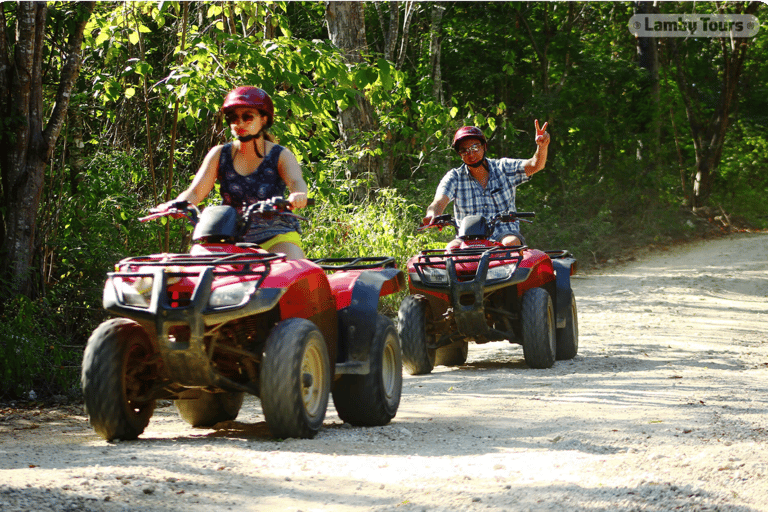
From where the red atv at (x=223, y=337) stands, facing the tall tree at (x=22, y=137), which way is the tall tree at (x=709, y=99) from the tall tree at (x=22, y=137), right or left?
right

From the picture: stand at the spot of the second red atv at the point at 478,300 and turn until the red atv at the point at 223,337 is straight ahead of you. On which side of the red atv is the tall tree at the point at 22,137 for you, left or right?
right

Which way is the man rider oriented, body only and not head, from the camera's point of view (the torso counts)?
toward the camera

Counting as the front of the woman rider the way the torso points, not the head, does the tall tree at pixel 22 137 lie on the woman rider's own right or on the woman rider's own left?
on the woman rider's own right

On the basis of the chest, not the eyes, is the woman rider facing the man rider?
no

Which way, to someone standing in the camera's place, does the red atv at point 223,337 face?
facing the viewer and to the left of the viewer

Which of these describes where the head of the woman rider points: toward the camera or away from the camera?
toward the camera

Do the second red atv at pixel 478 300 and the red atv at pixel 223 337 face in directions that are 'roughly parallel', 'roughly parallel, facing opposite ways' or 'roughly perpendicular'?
roughly parallel

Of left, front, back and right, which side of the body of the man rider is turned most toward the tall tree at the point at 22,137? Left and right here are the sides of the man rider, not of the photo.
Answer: right

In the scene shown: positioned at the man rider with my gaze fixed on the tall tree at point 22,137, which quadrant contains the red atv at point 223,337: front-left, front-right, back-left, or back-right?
front-left

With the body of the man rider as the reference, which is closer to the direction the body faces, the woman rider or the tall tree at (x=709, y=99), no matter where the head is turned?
the woman rider

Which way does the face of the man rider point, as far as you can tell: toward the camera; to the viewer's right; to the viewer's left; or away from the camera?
toward the camera

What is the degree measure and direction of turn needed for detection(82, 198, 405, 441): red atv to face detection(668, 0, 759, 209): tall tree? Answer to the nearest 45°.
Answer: approximately 180°

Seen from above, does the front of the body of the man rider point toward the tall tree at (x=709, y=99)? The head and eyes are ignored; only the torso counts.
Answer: no
